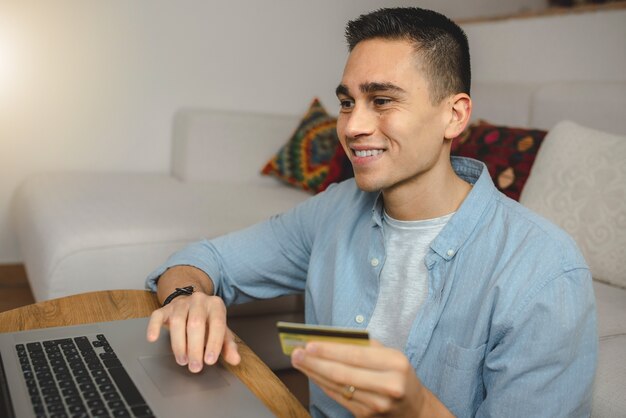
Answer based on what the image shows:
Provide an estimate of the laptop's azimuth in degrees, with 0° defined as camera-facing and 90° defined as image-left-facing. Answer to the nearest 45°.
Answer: approximately 270°

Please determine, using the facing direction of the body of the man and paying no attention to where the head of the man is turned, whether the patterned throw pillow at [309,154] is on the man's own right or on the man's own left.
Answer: on the man's own right

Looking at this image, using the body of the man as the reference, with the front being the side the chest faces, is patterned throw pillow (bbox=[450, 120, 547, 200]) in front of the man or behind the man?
behind

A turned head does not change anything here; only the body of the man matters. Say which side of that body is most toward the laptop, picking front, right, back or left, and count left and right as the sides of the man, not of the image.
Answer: front

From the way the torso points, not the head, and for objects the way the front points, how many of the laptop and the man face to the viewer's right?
1

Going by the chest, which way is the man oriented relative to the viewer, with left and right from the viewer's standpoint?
facing the viewer and to the left of the viewer

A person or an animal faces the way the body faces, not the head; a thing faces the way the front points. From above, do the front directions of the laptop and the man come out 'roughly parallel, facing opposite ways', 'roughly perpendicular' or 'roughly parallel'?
roughly parallel, facing opposite ways

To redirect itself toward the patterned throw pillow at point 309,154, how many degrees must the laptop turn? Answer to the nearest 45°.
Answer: approximately 45° to its left

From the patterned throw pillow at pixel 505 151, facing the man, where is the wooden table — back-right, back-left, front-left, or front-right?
front-right

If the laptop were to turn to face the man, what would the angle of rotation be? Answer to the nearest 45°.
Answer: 0° — it already faces them

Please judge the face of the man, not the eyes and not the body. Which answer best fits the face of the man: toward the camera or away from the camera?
toward the camera
